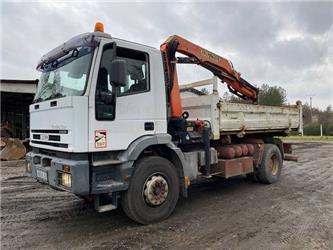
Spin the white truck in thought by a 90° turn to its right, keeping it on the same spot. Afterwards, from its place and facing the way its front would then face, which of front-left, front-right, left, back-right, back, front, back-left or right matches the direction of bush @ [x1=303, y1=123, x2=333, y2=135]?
right

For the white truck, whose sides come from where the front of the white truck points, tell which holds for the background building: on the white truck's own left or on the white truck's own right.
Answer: on the white truck's own right

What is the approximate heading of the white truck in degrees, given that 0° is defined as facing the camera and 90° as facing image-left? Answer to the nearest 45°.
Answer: approximately 45°
